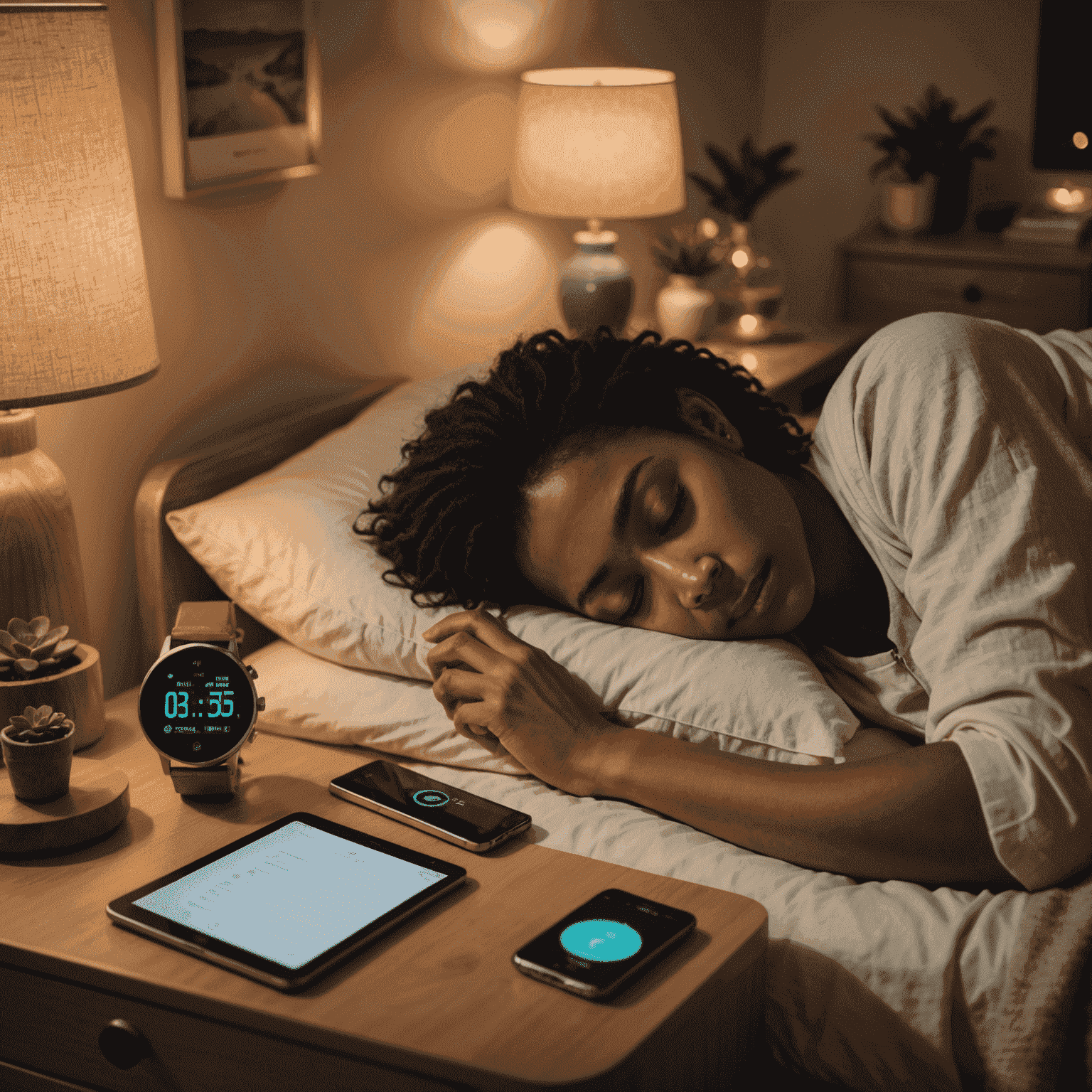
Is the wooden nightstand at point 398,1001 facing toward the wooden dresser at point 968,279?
no

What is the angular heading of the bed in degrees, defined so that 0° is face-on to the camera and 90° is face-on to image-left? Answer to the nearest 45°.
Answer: approximately 315°

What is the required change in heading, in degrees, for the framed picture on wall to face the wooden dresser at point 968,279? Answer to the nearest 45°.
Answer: approximately 90° to its left

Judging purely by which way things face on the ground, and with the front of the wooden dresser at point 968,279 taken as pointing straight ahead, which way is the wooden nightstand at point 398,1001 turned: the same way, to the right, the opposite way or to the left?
the same way

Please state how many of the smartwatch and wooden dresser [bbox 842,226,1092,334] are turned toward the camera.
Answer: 2

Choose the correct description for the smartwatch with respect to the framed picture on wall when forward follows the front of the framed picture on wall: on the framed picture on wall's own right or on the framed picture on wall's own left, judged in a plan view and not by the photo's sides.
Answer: on the framed picture on wall's own right

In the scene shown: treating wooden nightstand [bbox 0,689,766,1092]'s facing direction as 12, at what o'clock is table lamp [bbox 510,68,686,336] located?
The table lamp is roughly at 5 o'clock from the wooden nightstand.

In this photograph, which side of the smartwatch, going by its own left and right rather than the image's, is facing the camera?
front

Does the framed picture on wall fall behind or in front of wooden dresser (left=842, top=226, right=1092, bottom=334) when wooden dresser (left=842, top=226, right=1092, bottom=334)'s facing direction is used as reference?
in front

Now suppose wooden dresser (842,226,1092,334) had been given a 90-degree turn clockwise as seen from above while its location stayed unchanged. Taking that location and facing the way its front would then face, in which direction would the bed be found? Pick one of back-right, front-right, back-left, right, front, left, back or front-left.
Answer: left

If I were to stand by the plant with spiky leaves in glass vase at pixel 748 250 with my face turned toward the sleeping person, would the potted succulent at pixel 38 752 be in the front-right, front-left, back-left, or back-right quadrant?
front-right

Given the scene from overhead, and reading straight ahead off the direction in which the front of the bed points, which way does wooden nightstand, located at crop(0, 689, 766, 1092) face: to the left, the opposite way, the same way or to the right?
to the right

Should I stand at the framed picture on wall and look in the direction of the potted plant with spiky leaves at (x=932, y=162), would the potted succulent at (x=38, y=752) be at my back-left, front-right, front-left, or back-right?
back-right

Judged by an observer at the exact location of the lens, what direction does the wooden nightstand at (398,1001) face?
facing the viewer and to the left of the viewer

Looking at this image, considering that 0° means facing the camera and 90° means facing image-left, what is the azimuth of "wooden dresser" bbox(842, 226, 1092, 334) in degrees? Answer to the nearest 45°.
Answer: approximately 0°
